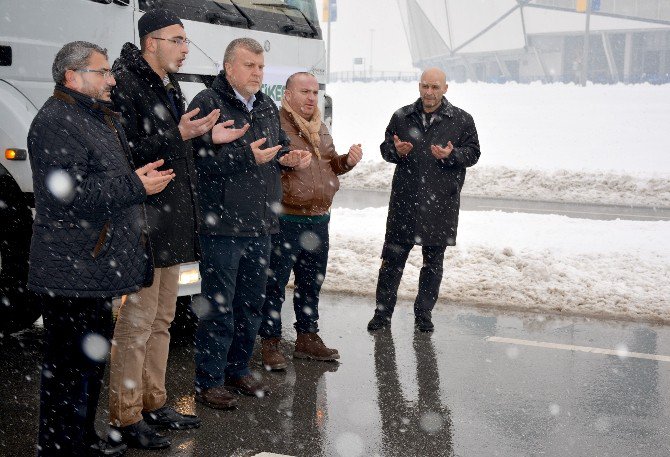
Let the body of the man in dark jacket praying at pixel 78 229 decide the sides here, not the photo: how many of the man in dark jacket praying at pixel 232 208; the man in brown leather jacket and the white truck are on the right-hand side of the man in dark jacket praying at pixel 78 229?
0

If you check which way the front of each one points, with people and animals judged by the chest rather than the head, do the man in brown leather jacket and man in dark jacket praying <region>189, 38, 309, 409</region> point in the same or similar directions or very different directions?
same or similar directions

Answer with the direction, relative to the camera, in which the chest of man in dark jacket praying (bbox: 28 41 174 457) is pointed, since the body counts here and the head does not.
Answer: to the viewer's right

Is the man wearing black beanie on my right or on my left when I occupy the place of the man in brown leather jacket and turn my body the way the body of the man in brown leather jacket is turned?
on my right

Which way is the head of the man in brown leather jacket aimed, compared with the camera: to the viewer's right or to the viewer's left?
to the viewer's right

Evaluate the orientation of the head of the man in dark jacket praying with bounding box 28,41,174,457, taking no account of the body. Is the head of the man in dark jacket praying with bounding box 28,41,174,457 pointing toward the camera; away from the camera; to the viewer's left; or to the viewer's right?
to the viewer's right

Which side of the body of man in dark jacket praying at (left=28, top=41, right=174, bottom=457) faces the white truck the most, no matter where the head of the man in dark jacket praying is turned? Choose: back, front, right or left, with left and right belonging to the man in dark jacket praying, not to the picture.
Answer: left

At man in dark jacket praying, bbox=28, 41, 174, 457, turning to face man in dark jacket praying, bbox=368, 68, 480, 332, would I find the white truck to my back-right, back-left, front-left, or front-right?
front-left

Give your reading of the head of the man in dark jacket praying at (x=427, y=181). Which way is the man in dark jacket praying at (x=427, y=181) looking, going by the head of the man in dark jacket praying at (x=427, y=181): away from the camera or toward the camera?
toward the camera

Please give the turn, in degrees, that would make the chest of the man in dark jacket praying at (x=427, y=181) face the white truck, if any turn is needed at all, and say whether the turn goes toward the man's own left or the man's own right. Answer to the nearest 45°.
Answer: approximately 45° to the man's own right

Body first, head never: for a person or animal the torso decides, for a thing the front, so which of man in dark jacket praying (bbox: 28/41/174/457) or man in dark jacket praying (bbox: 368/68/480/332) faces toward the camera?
man in dark jacket praying (bbox: 368/68/480/332)

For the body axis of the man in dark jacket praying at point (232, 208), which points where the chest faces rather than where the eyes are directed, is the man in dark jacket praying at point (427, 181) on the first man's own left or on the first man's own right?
on the first man's own left

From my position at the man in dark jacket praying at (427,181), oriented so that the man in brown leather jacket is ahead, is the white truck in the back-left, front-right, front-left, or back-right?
front-right

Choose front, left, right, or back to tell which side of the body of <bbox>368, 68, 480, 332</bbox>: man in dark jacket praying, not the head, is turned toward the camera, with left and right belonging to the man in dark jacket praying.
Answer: front

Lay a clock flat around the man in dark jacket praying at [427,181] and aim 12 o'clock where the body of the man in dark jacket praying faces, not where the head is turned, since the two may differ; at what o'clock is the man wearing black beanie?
The man wearing black beanie is roughly at 1 o'clock from the man in dark jacket praying.

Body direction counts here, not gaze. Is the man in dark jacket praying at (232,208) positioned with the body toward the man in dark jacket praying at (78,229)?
no

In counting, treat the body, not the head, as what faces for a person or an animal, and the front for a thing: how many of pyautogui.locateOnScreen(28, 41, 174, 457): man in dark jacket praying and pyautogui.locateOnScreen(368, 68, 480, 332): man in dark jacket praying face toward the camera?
1

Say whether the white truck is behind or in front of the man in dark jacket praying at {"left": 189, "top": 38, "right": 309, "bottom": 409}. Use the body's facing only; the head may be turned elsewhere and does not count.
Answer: behind

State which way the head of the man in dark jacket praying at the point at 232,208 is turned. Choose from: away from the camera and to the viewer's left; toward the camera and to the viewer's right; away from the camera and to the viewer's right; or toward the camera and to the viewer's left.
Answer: toward the camera and to the viewer's right

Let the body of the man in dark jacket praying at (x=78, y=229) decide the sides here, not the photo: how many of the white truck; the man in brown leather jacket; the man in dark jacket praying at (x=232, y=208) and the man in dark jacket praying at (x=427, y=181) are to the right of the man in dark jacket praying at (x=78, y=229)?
0
